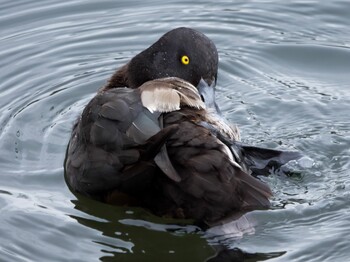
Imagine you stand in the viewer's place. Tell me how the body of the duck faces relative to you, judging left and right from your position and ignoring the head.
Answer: facing away from the viewer and to the left of the viewer
